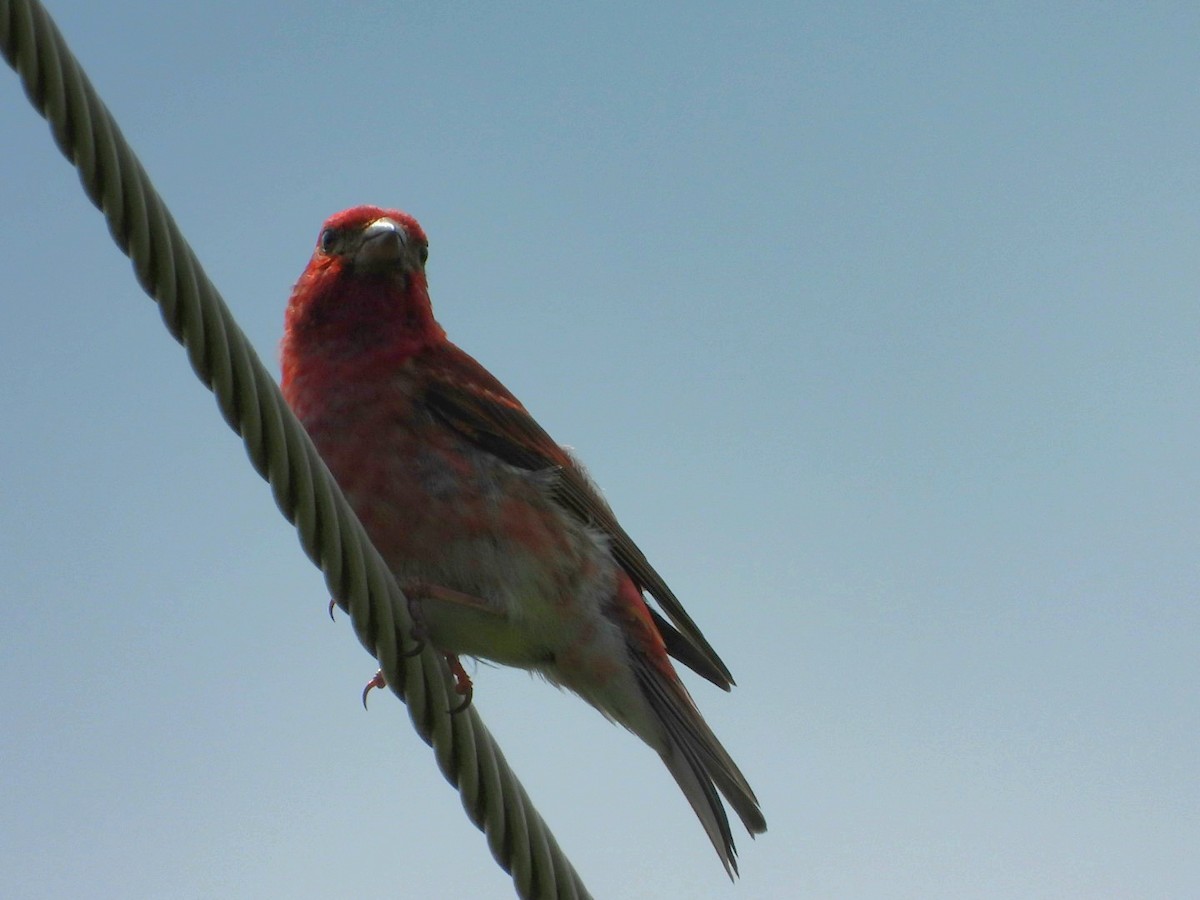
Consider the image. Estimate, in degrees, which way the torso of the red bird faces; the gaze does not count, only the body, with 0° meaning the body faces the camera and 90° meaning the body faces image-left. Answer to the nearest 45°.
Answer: approximately 45°
